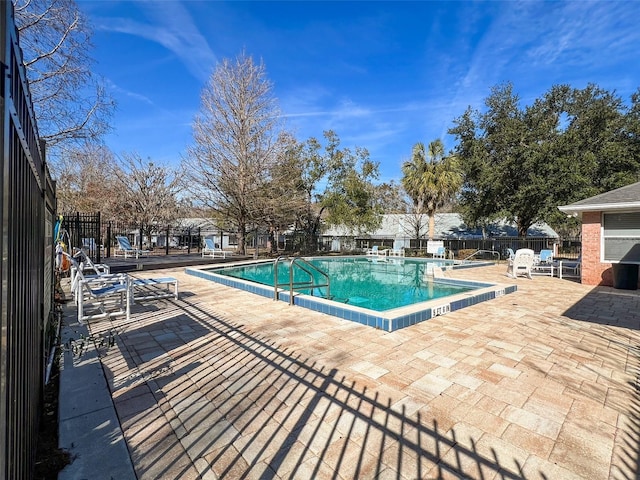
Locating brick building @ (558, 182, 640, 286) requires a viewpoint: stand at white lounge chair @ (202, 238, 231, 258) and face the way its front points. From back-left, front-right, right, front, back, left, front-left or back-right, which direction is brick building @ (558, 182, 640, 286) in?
front-right

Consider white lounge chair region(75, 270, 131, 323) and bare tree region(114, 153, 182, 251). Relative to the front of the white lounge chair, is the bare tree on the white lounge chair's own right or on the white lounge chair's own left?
on the white lounge chair's own left

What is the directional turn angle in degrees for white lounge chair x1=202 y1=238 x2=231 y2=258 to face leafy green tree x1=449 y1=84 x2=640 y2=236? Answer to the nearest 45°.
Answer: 0° — it already faces it

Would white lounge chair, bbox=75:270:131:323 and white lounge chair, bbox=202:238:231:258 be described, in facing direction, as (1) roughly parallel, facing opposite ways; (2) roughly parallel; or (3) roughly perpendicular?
roughly parallel

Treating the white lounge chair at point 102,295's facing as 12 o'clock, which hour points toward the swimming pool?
The swimming pool is roughly at 12 o'clock from the white lounge chair.

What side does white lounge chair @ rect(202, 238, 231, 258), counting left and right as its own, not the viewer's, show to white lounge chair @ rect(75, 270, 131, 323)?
right

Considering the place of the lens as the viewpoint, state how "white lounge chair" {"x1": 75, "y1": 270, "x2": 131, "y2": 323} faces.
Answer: facing to the right of the viewer

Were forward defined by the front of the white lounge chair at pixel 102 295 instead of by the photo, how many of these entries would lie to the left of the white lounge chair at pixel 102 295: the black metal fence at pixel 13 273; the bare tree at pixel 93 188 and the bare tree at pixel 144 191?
2

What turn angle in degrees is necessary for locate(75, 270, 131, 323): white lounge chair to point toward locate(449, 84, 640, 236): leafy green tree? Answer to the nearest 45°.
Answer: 0° — it already faces it

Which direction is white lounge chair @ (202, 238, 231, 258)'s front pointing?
to the viewer's right
